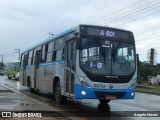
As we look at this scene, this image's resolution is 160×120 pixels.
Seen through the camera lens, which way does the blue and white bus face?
facing the viewer and to the right of the viewer
